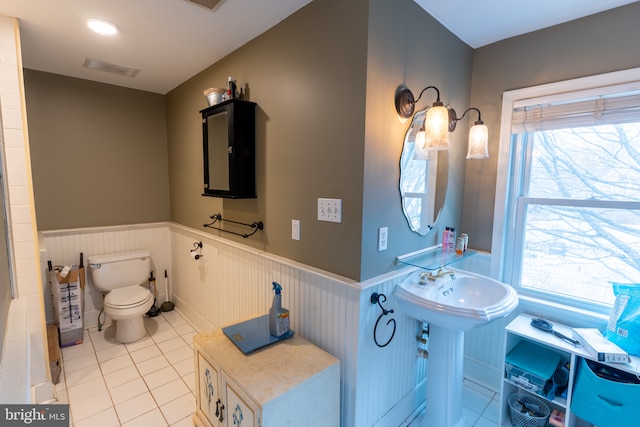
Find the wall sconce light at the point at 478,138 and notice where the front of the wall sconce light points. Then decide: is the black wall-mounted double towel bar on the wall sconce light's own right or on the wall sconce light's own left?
on the wall sconce light's own right

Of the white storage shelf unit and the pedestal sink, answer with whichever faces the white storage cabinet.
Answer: the white storage shelf unit

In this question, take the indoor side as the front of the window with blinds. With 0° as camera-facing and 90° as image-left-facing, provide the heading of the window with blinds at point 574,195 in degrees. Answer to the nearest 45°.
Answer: approximately 45°

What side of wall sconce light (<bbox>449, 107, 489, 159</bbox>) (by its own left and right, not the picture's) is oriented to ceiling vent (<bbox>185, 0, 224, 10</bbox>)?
right

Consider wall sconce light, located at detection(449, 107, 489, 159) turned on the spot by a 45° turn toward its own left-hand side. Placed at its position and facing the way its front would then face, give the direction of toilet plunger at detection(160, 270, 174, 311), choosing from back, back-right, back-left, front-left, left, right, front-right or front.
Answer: back

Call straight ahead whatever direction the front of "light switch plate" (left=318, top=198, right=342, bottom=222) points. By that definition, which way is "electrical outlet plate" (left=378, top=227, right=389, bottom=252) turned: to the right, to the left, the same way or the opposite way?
to the left

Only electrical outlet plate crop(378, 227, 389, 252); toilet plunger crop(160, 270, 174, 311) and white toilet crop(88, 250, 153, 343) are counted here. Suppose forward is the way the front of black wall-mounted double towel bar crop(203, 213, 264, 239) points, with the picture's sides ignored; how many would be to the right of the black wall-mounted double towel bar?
2

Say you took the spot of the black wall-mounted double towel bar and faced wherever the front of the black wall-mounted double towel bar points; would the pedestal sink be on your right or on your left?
on your left
